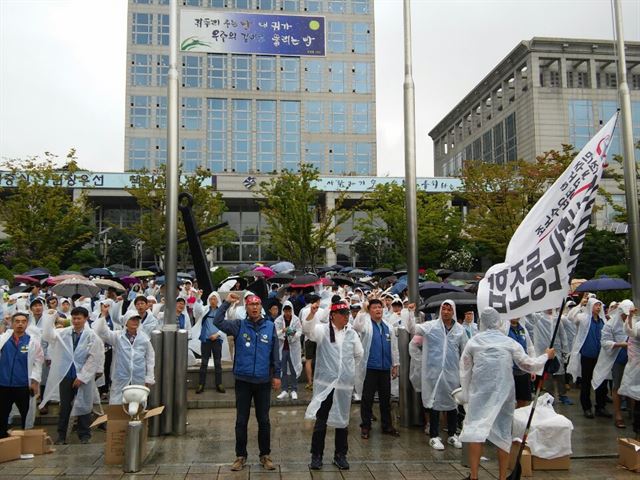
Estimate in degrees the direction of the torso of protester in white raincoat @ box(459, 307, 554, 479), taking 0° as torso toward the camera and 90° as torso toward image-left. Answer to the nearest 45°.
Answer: approximately 180°

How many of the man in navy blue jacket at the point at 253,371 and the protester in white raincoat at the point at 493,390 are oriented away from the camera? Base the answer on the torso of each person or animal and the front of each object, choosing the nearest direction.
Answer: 1

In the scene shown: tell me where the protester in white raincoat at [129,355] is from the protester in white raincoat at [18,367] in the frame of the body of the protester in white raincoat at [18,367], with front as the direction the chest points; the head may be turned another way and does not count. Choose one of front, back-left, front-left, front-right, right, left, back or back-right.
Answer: left

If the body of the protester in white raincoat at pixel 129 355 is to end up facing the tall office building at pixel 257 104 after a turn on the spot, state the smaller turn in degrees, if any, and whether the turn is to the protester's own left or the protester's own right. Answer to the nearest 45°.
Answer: approximately 180°

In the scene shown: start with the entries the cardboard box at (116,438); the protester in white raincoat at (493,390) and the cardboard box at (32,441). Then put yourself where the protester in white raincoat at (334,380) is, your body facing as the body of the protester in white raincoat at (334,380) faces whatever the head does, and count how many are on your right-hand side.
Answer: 2

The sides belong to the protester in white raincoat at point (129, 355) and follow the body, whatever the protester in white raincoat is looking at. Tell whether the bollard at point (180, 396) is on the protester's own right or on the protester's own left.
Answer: on the protester's own left
